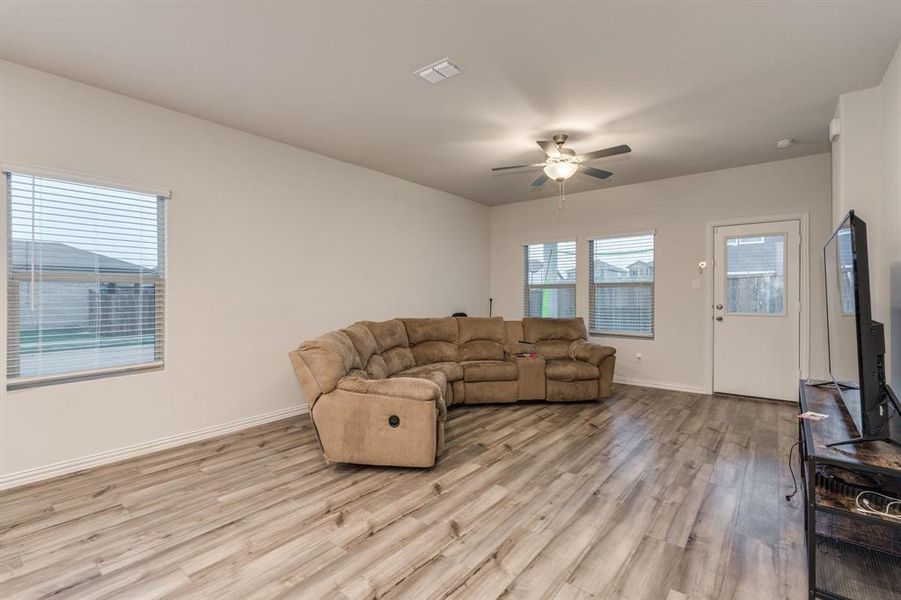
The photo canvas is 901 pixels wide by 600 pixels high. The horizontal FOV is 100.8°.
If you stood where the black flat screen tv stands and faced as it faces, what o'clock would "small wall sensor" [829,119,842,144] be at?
The small wall sensor is roughly at 3 o'clock from the black flat screen tv.

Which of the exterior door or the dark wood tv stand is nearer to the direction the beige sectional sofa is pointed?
the dark wood tv stand

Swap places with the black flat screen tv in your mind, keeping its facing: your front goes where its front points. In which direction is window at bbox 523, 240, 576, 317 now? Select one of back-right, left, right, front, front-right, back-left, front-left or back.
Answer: front-right

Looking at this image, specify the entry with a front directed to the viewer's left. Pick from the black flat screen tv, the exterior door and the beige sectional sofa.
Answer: the black flat screen tv

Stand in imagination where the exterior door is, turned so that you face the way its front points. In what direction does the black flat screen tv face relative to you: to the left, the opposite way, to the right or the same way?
to the right

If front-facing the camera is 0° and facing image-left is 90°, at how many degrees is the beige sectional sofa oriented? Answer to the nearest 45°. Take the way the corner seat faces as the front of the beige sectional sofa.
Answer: approximately 315°

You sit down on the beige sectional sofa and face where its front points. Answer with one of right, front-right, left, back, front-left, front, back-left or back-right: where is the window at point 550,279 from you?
left

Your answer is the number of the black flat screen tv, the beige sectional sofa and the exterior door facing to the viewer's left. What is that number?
1

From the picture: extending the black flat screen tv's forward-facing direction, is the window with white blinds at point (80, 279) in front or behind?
in front

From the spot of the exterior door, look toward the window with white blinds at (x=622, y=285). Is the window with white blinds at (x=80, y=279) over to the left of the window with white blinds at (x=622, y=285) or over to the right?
left

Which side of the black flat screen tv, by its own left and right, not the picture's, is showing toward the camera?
left

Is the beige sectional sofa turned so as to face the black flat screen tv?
yes
